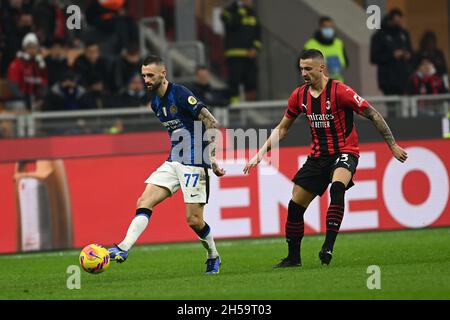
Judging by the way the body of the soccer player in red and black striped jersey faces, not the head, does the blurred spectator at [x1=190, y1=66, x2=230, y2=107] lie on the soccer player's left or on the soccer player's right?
on the soccer player's right

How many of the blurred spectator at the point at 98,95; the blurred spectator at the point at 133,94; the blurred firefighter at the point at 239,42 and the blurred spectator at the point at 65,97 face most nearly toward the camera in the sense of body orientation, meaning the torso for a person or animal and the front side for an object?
4

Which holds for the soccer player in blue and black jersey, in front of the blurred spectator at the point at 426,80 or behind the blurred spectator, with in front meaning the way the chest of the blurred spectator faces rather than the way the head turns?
in front

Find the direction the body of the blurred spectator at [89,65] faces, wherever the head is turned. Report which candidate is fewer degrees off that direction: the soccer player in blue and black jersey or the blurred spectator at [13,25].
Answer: the soccer player in blue and black jersey

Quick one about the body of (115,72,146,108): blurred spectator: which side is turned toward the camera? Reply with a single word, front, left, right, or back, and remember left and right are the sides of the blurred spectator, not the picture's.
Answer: front

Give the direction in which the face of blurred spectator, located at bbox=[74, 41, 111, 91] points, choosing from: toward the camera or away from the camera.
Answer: toward the camera

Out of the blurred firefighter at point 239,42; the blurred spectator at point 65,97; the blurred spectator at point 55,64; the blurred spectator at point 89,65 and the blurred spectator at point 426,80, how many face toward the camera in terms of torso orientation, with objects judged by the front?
5

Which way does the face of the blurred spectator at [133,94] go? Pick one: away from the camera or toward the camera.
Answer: toward the camera

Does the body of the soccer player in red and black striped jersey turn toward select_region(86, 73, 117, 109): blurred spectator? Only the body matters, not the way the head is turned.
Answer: no

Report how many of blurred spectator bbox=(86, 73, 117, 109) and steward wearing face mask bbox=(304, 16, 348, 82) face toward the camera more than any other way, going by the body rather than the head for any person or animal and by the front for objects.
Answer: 2

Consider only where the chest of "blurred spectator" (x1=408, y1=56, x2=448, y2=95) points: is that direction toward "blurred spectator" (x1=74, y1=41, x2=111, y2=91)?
no

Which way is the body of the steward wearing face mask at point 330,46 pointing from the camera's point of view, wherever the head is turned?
toward the camera

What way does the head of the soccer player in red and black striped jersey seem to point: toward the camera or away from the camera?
toward the camera

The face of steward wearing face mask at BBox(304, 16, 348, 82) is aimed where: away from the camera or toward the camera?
toward the camera

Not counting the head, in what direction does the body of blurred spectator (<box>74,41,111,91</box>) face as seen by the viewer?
toward the camera
